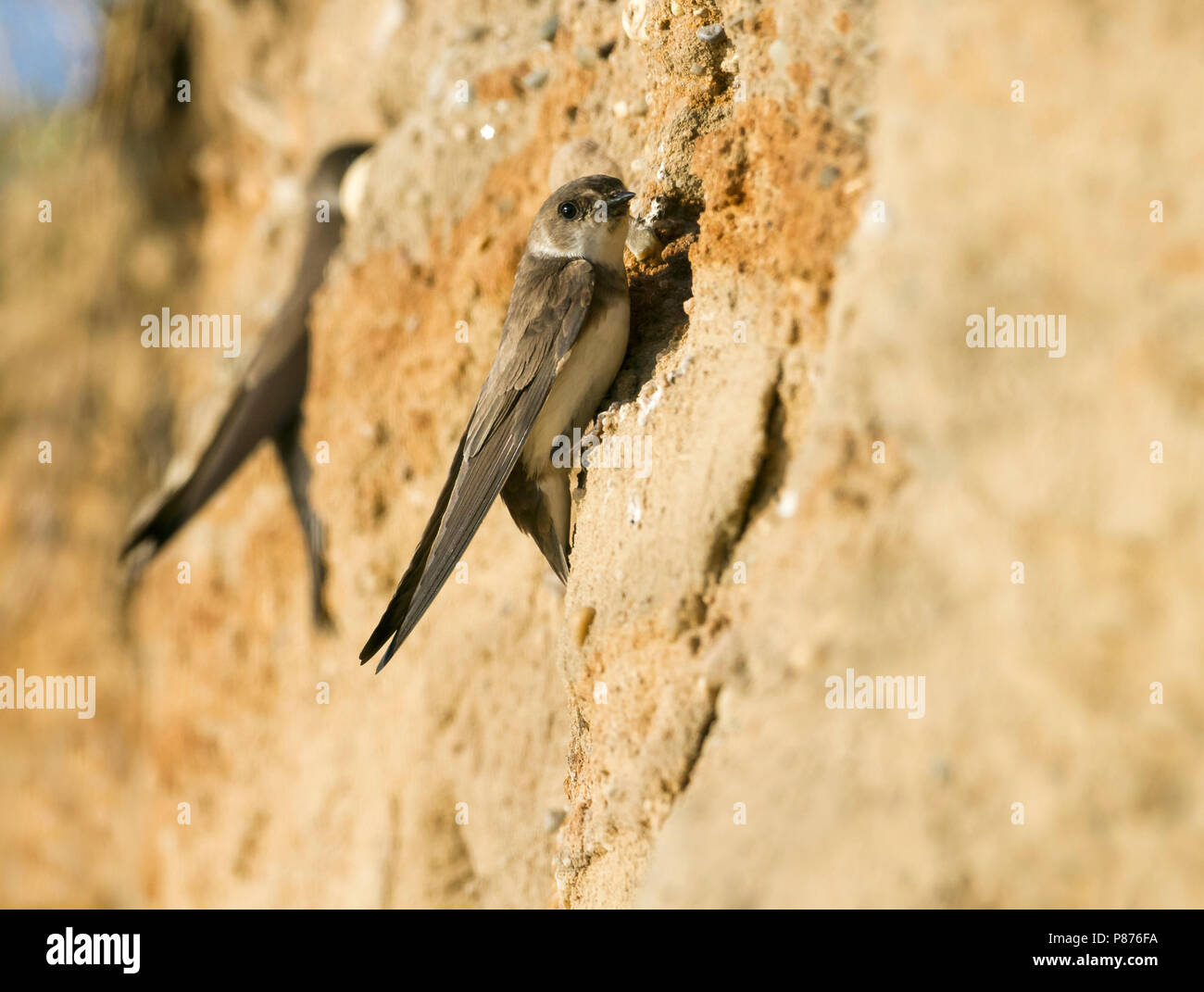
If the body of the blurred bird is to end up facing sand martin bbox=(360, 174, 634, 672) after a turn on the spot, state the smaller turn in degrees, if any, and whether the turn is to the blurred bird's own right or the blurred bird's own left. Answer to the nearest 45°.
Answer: approximately 90° to the blurred bird's own right

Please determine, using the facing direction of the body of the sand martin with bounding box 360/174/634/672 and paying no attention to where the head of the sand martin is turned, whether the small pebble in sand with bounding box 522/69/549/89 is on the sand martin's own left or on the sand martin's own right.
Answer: on the sand martin's own left

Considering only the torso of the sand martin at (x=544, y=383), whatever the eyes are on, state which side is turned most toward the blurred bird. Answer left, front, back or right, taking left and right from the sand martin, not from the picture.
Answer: left

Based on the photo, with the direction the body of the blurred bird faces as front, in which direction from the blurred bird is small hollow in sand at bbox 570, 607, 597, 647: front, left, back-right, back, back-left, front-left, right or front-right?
right

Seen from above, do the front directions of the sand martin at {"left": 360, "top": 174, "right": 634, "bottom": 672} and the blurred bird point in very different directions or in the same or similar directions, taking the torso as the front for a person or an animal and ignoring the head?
same or similar directions

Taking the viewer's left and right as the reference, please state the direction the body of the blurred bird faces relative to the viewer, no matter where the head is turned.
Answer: facing to the right of the viewer

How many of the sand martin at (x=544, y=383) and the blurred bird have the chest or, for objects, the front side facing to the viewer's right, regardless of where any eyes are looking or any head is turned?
2

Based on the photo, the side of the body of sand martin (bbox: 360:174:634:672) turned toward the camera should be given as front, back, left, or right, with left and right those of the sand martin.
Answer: right
